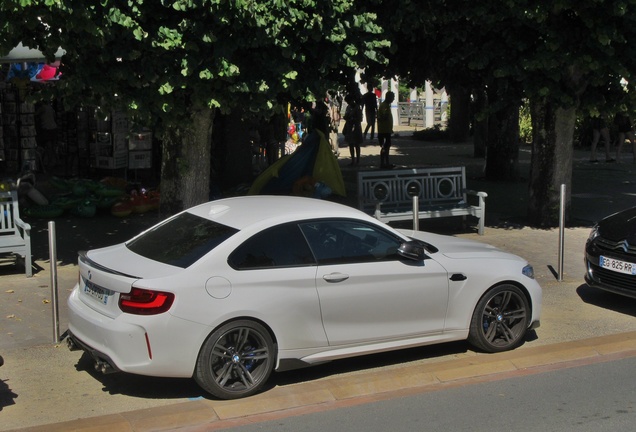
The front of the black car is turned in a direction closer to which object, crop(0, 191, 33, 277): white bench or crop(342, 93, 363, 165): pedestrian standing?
the white bench

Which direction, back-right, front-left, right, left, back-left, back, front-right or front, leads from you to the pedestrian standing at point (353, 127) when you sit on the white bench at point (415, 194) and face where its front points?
back-left

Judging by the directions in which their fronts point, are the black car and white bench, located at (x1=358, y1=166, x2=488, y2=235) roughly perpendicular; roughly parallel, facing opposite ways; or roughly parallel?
roughly perpendicular

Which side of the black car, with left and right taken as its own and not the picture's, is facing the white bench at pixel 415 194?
right

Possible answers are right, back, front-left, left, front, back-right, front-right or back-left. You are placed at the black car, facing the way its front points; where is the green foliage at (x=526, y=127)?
back-right

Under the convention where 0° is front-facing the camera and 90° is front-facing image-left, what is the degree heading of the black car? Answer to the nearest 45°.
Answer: approximately 45°

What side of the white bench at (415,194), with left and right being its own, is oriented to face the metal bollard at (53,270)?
right
